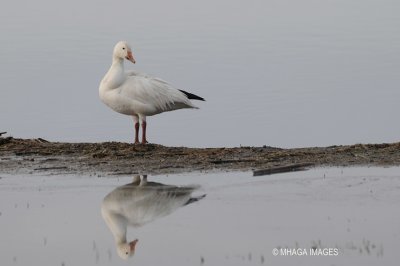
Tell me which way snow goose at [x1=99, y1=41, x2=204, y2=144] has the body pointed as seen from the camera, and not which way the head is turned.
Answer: to the viewer's left
